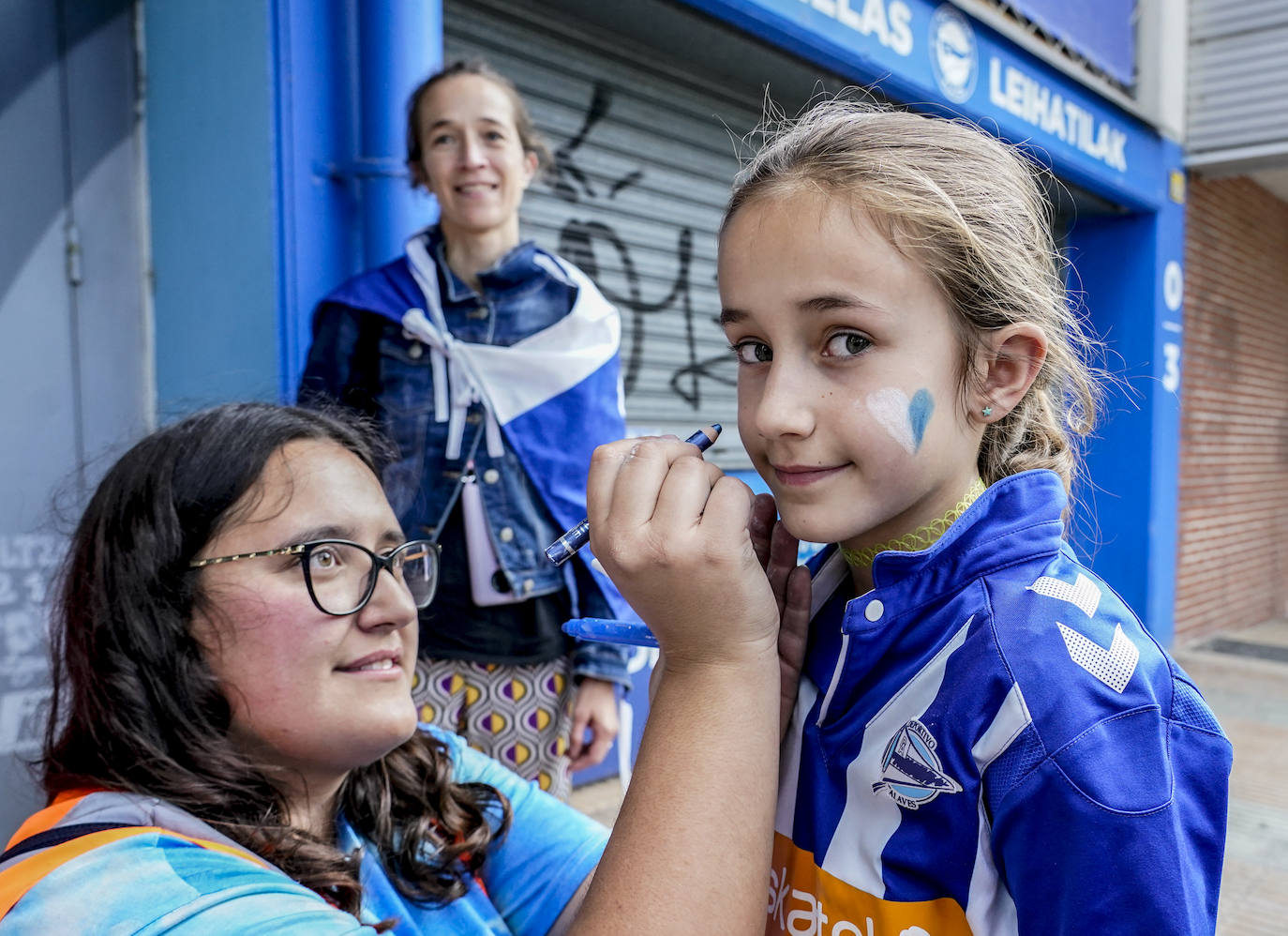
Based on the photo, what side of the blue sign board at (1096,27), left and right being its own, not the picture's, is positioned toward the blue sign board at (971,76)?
right

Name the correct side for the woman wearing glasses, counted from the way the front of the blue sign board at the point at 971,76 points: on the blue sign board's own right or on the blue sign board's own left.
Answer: on the blue sign board's own right

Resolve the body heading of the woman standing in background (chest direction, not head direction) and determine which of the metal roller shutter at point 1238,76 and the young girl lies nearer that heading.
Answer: the young girl

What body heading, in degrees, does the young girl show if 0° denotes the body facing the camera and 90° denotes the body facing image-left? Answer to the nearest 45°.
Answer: approximately 45°

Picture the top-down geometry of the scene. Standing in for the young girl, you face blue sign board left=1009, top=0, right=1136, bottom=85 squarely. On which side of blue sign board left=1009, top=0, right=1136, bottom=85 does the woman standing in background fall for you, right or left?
left
